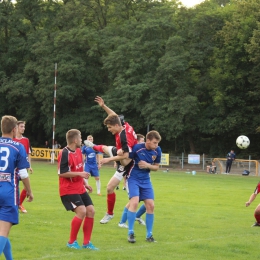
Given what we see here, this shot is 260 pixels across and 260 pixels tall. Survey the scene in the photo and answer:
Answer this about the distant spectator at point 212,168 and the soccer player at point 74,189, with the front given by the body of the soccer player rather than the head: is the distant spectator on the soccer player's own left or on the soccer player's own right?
on the soccer player's own left

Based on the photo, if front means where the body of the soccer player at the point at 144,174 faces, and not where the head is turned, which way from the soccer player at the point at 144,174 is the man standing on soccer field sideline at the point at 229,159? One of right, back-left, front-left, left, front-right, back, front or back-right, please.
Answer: back-left

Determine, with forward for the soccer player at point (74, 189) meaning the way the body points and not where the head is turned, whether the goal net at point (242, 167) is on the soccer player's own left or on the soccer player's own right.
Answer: on the soccer player's own left

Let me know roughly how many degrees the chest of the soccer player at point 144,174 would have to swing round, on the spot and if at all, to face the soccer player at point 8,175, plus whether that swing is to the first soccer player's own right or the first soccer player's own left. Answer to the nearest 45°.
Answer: approximately 90° to the first soccer player's own right

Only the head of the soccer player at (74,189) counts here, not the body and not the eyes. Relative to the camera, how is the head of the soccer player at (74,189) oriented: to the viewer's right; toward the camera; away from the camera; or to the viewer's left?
to the viewer's right

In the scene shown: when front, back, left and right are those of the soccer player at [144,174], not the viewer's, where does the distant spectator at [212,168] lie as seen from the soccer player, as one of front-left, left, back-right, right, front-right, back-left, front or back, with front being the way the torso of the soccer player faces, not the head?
back-left

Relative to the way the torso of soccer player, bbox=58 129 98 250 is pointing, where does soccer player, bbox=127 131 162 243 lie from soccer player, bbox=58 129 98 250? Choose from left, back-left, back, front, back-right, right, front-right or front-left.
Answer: left

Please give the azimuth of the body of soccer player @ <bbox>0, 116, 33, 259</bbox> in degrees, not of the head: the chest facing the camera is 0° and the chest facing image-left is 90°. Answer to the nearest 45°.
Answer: approximately 225°

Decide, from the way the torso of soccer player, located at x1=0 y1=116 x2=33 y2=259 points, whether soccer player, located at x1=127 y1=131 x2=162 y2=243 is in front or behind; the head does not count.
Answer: in front
